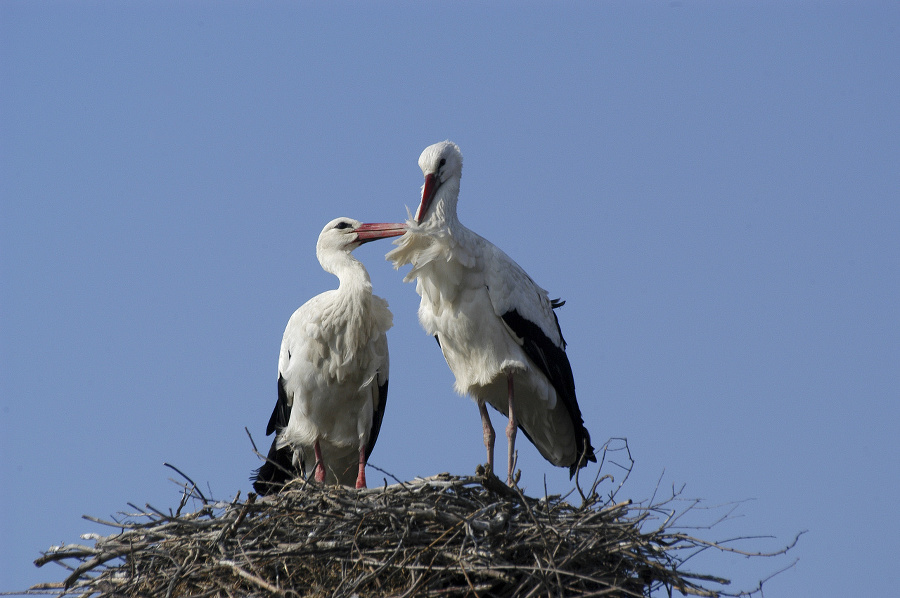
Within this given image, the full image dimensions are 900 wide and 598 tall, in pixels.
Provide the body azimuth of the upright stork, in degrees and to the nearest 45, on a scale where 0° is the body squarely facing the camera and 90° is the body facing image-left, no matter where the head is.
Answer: approximately 45°

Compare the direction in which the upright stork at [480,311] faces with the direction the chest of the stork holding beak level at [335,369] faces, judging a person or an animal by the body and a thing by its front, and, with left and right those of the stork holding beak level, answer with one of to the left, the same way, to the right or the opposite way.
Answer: to the right
